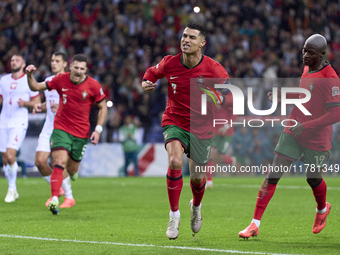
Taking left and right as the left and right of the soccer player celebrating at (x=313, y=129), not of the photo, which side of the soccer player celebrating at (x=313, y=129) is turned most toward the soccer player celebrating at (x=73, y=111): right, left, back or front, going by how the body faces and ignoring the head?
right

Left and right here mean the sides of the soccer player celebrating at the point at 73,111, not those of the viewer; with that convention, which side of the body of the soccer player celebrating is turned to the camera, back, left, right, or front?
front

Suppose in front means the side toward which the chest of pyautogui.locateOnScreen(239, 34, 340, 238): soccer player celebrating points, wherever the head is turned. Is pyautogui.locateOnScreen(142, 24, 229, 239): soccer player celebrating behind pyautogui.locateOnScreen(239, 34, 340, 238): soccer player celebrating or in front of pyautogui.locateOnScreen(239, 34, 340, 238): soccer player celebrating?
in front

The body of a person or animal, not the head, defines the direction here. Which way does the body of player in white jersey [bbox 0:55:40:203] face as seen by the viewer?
toward the camera

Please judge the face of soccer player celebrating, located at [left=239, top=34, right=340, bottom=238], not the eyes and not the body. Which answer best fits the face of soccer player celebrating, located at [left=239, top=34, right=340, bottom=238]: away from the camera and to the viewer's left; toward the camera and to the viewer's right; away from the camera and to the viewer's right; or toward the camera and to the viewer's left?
toward the camera and to the viewer's left

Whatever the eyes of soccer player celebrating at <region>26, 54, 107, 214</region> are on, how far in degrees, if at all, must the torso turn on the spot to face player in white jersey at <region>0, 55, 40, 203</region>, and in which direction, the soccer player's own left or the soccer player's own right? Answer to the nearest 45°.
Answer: approximately 135° to the soccer player's own right

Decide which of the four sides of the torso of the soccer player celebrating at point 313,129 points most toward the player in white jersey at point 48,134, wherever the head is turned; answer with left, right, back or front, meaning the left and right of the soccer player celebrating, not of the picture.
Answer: right

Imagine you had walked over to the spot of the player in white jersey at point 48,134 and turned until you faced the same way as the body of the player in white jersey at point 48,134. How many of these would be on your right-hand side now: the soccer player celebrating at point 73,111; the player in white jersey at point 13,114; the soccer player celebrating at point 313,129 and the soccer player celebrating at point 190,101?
1

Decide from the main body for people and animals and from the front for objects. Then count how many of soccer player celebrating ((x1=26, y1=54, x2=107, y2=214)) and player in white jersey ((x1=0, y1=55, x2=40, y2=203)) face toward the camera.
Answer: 2

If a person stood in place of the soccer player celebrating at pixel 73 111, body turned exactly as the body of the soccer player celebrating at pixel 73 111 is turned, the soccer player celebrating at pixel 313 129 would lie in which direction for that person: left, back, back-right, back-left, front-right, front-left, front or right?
front-left

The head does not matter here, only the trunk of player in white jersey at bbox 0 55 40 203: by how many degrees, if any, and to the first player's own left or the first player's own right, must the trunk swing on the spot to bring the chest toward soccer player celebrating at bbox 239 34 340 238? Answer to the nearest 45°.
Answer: approximately 45° to the first player's own left

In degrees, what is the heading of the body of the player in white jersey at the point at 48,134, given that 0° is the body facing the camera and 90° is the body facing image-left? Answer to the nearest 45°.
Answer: approximately 45°
